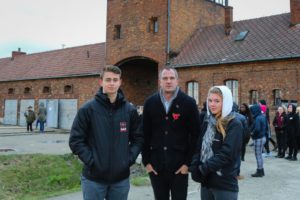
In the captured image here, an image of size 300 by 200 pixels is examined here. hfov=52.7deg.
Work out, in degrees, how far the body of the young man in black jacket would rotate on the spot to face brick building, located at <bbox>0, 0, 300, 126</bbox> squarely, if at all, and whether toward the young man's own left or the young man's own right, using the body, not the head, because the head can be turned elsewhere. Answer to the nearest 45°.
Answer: approximately 180°

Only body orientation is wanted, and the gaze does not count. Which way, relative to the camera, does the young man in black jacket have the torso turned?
toward the camera

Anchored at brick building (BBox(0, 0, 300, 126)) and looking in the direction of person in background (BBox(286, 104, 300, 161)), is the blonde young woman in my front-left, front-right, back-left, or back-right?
front-right

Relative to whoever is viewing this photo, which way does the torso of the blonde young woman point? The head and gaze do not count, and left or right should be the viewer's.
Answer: facing the viewer and to the left of the viewer

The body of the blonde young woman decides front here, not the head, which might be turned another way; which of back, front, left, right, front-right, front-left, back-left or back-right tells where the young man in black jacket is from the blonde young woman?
front-right

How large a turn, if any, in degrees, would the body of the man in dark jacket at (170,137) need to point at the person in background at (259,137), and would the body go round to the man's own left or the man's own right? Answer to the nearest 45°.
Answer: approximately 135° to the man's own left

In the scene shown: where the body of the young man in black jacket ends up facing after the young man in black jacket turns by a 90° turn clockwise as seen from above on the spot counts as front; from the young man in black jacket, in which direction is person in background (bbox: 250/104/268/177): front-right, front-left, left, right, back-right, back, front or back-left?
back-right

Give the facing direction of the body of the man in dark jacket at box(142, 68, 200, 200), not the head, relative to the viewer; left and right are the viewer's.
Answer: facing the viewer

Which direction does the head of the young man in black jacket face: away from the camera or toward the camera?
toward the camera

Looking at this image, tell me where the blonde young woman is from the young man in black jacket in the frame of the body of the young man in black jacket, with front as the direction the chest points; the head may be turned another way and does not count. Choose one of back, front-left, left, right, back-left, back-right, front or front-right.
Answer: left

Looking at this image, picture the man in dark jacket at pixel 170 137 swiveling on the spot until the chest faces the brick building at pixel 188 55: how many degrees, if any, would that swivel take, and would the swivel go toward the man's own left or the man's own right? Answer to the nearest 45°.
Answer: approximately 180°
